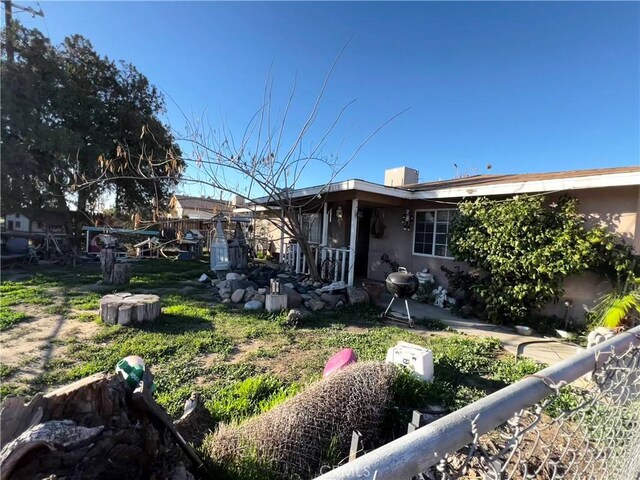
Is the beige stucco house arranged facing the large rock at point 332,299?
yes

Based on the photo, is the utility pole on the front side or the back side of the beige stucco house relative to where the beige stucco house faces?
on the front side

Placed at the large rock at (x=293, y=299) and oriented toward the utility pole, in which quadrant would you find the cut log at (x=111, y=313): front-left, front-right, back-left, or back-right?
front-left

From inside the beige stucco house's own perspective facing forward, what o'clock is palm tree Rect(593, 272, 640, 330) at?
The palm tree is roughly at 9 o'clock from the beige stucco house.

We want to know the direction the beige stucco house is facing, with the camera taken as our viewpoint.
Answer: facing the viewer and to the left of the viewer

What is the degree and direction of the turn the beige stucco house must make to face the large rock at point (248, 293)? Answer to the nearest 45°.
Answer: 0° — it already faces it

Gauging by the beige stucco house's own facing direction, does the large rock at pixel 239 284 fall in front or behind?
in front

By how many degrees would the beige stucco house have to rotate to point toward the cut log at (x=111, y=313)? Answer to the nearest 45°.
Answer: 0° — it already faces it

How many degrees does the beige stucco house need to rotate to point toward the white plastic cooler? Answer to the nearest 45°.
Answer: approximately 45° to its left

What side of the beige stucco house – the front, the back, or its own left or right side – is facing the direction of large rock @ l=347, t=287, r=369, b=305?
front

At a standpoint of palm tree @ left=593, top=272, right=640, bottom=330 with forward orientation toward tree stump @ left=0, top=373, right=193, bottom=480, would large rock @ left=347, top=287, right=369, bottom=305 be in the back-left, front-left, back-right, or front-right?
front-right

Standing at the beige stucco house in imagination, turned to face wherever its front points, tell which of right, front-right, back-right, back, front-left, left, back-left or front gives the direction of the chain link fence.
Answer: front-left

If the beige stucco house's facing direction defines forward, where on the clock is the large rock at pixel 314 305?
The large rock is roughly at 12 o'clock from the beige stucco house.

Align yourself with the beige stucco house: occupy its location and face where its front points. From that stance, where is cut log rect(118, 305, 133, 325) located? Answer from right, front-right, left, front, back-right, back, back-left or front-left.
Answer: front
